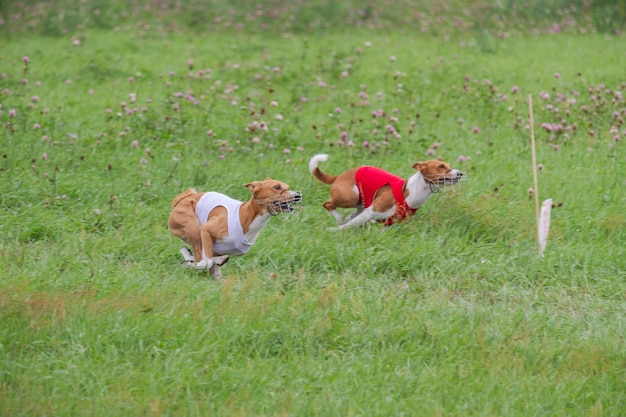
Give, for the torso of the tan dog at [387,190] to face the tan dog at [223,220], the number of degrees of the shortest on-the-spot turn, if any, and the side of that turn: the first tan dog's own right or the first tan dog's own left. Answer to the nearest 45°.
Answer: approximately 135° to the first tan dog's own right

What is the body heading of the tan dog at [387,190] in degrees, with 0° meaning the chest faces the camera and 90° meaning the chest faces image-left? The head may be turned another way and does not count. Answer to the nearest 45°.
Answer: approximately 270°
